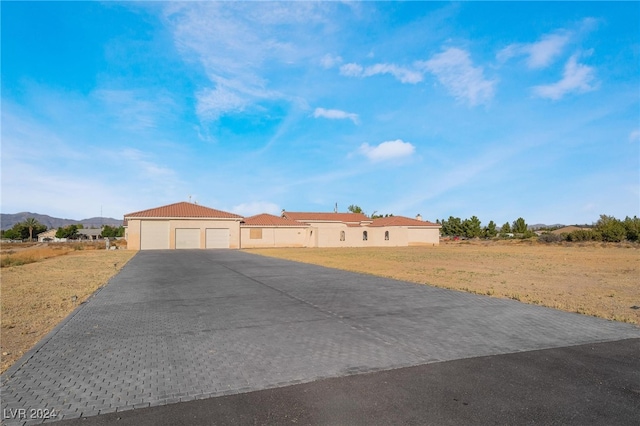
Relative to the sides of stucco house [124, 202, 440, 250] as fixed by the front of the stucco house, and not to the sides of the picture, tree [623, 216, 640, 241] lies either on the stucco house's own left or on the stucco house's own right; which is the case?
on the stucco house's own left

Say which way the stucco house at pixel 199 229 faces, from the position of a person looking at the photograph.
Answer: facing the viewer
